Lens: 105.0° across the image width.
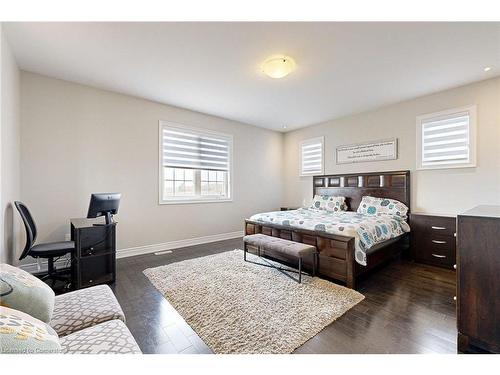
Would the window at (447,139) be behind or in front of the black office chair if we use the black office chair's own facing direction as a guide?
in front

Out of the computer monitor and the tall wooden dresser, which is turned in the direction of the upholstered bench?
the tall wooden dresser

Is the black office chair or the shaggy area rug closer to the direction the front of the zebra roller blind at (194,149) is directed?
the shaggy area rug

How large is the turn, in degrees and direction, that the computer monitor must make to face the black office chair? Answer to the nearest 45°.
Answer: approximately 45° to its left

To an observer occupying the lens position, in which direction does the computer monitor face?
facing away from the viewer and to the left of the viewer

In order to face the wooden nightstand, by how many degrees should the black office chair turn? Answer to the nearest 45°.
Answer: approximately 45° to its right

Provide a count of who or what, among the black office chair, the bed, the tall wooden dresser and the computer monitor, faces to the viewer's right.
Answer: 1

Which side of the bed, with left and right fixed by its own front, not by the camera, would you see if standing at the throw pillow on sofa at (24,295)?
front

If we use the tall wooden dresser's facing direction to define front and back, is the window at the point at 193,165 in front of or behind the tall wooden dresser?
in front

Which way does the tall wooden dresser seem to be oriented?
to the viewer's left

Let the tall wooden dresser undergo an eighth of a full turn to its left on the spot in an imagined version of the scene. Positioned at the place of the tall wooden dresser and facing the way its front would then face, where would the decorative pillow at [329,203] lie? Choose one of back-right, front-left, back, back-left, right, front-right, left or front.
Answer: right

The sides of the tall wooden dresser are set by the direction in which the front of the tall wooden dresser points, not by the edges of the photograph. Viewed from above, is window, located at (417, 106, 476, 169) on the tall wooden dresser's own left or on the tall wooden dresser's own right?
on the tall wooden dresser's own right

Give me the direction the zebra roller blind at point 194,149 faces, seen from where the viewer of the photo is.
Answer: facing the viewer and to the right of the viewer

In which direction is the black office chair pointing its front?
to the viewer's right
